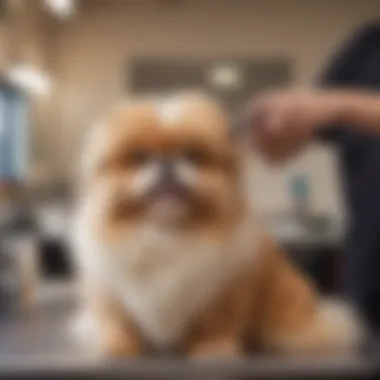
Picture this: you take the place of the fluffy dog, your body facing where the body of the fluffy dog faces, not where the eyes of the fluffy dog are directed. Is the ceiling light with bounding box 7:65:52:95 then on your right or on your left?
on your right

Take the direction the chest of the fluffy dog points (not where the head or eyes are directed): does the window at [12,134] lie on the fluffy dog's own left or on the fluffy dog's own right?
on the fluffy dog's own right

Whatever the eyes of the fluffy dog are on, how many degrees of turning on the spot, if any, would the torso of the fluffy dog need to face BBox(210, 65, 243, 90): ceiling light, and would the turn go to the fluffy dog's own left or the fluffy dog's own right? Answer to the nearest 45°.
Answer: approximately 135° to the fluffy dog's own right

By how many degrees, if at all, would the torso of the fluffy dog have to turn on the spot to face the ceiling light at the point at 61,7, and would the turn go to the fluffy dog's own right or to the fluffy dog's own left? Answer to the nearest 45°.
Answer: approximately 135° to the fluffy dog's own right

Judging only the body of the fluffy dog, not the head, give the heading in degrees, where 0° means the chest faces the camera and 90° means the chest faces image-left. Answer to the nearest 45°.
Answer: approximately 45°
